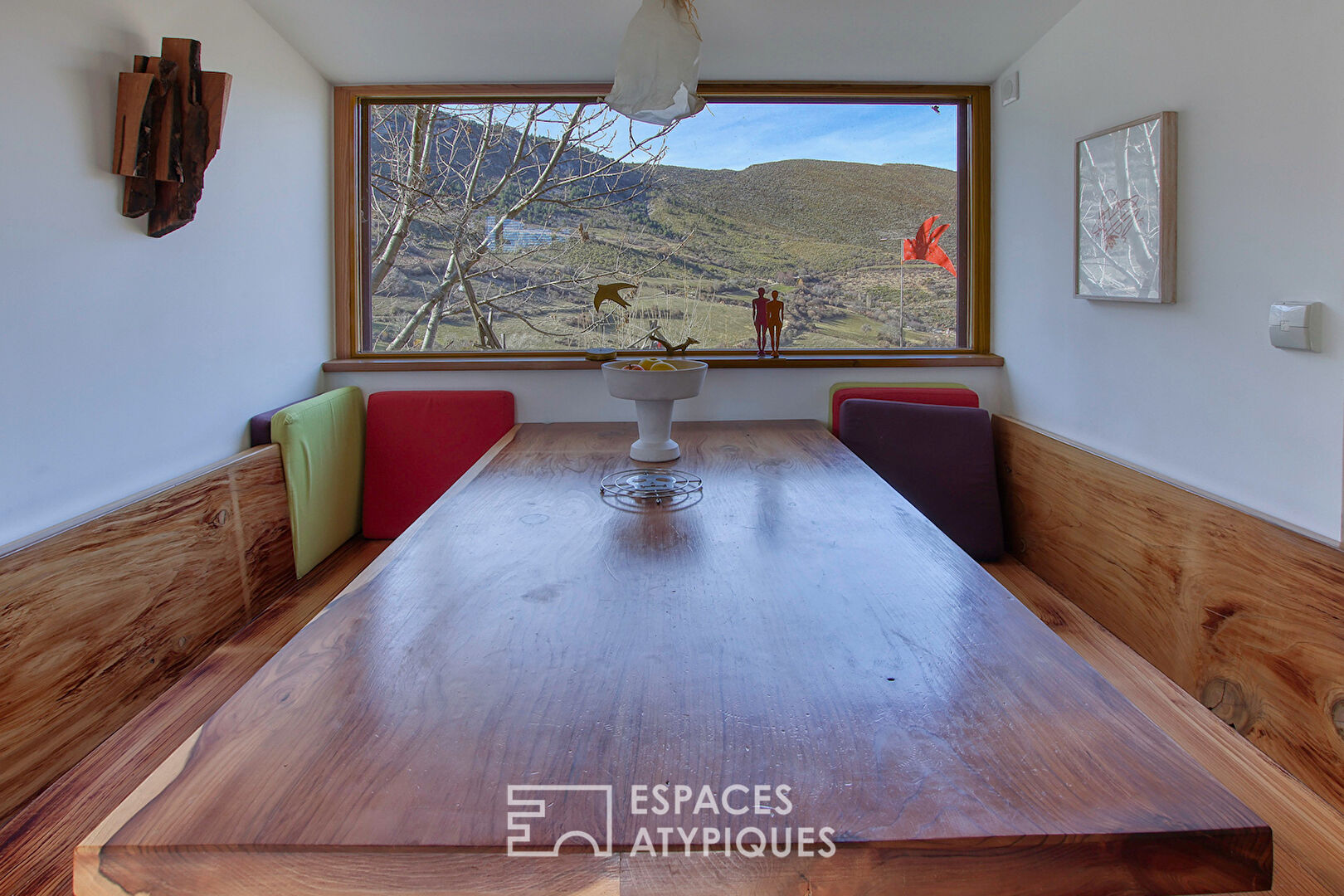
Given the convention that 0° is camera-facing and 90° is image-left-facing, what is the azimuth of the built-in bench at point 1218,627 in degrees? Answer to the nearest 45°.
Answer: approximately 45°
